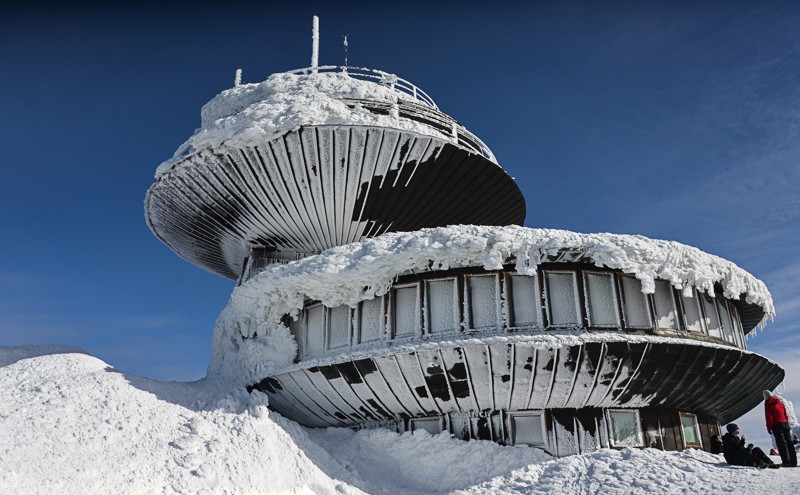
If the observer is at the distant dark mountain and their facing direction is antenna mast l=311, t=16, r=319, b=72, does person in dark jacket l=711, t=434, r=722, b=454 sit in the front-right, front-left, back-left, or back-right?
front-left

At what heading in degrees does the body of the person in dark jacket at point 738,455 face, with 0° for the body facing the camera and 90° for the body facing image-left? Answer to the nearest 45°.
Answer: approximately 270°

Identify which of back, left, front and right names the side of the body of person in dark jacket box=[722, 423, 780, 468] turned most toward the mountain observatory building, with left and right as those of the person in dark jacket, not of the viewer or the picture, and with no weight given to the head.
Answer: back
